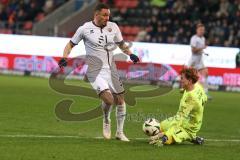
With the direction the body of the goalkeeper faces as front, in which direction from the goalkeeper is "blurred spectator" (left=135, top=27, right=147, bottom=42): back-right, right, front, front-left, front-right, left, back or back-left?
right

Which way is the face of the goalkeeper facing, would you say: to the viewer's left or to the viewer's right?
to the viewer's left

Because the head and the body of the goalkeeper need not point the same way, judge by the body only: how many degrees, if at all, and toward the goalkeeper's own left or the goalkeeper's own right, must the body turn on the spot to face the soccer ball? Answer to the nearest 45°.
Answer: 0° — they already face it

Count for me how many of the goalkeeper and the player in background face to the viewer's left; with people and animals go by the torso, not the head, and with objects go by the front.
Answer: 1

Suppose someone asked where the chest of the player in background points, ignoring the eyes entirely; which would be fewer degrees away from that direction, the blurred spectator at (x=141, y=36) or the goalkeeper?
the goalkeeper

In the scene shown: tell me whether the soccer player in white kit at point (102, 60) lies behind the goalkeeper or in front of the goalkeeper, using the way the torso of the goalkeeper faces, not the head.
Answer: in front

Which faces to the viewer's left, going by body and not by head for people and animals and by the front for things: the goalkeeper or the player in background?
the goalkeeper

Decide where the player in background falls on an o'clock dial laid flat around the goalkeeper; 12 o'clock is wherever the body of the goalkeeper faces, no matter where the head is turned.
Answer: The player in background is roughly at 3 o'clock from the goalkeeper.

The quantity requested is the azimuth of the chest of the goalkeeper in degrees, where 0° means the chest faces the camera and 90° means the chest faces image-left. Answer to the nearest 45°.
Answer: approximately 90°

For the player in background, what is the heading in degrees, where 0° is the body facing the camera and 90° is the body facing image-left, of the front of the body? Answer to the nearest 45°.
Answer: approximately 315°

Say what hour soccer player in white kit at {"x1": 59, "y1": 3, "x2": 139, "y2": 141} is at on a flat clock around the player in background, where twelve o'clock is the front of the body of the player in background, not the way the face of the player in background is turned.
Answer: The soccer player in white kit is roughly at 2 o'clock from the player in background.

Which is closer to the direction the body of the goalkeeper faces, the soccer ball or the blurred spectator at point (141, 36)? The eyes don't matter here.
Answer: the soccer ball
